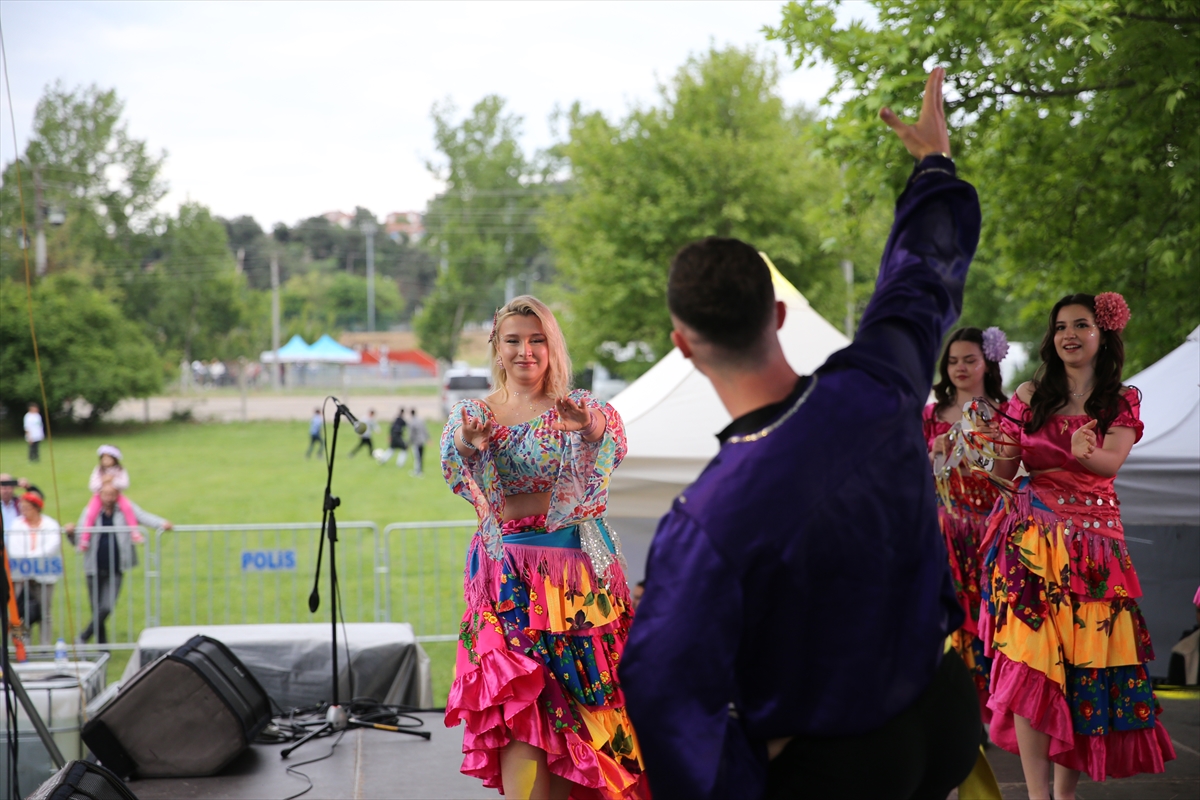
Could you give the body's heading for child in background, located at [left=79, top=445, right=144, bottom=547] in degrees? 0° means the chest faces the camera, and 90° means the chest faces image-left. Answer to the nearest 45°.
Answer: approximately 0°

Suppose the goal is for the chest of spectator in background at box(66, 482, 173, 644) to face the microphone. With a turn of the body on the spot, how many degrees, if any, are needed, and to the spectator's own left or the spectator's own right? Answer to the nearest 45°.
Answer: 0° — they already face it

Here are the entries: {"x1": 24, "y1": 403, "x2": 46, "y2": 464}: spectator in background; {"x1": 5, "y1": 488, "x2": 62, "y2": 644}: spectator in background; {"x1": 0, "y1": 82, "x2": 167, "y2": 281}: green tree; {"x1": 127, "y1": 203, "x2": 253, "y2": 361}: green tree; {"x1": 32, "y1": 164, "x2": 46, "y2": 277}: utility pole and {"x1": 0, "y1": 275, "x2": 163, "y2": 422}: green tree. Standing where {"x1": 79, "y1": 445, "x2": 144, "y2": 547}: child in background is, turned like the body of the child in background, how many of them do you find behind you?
5

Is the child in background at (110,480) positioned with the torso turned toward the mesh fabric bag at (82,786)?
yes

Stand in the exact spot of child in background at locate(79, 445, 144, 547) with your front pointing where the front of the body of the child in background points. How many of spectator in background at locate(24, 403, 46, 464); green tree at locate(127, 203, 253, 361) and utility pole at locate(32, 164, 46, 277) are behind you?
3
